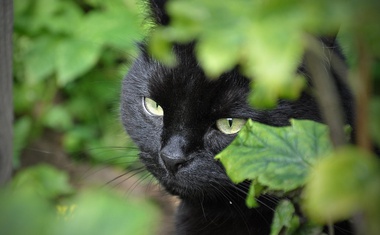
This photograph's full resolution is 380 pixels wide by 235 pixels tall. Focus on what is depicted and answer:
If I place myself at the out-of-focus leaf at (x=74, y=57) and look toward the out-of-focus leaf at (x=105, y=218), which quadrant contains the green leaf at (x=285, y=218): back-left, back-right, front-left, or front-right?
front-left

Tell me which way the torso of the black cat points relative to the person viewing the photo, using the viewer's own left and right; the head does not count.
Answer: facing the viewer and to the left of the viewer

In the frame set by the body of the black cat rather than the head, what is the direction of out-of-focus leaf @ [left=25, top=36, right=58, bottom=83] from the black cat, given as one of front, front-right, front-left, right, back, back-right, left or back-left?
right

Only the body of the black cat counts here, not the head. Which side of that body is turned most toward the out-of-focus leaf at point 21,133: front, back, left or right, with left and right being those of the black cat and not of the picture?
right

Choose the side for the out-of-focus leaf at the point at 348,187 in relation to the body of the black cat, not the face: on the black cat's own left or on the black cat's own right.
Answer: on the black cat's own left

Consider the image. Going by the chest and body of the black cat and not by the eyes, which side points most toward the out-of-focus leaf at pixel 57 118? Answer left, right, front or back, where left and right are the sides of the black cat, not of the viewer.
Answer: right
